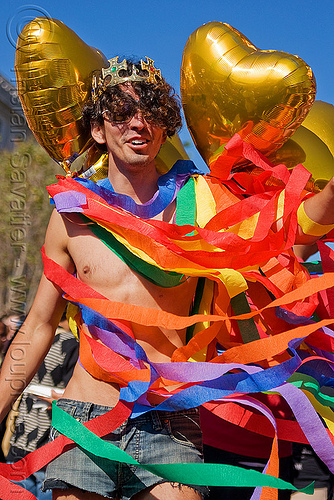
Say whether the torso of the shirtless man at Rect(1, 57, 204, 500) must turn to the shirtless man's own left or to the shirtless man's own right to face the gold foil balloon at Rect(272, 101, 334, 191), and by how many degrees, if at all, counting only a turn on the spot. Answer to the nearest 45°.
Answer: approximately 135° to the shirtless man's own left

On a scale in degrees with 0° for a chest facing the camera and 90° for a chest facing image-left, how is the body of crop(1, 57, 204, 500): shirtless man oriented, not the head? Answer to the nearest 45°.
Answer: approximately 0°
